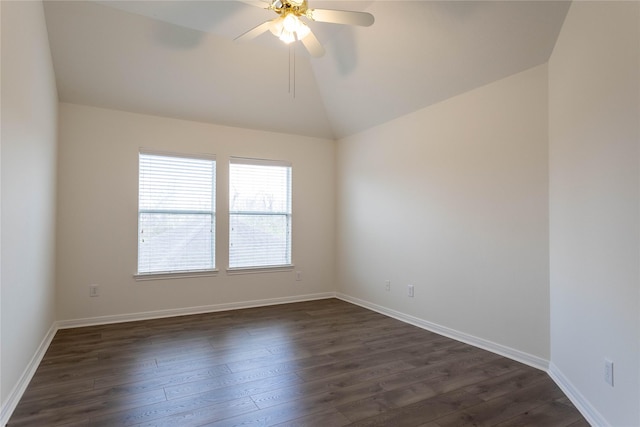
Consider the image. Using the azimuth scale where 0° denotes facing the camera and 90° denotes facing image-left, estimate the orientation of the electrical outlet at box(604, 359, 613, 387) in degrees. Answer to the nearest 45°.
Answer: approximately 45°

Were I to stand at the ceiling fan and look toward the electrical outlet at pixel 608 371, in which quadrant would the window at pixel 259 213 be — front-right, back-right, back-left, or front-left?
back-left

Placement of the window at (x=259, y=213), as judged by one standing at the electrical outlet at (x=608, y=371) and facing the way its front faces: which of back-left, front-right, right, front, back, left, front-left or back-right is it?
front-right
